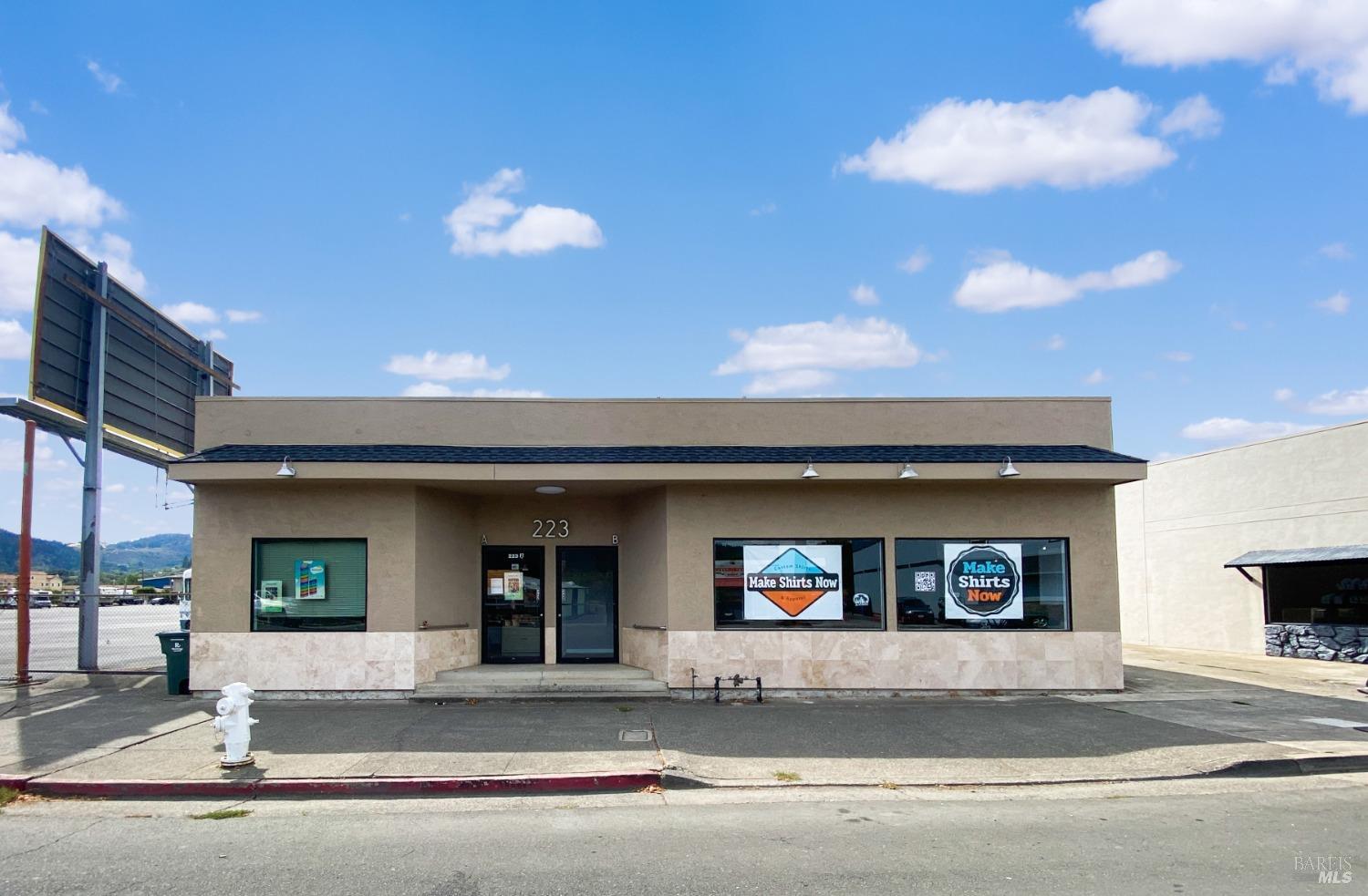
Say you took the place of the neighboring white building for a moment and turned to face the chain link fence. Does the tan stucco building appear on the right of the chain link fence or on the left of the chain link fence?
left

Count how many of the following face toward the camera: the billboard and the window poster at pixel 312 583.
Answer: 1

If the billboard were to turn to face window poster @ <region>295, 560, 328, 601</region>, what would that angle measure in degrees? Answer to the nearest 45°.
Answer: approximately 180°

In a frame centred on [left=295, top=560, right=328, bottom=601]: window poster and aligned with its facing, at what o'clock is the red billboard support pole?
The red billboard support pole is roughly at 4 o'clock from the window poster.

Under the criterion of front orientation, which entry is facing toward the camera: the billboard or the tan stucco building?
the tan stucco building

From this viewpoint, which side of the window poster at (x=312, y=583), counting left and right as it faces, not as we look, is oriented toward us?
front

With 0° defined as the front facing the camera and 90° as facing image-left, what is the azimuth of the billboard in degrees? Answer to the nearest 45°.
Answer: approximately 135°

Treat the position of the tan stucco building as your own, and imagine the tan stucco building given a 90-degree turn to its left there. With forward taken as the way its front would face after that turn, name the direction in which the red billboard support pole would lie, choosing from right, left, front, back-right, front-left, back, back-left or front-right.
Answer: back

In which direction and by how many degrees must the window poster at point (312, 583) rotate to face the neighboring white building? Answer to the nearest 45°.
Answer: approximately 90° to its left

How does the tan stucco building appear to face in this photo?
toward the camera

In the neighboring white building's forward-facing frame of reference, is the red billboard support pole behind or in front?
in front
